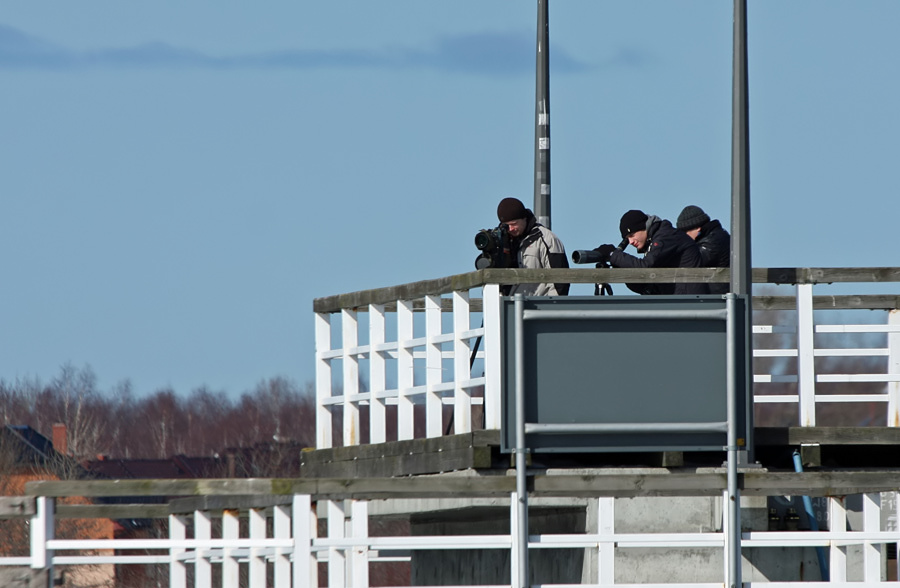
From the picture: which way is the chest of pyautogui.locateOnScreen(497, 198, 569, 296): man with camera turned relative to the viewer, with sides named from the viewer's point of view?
facing the viewer and to the left of the viewer

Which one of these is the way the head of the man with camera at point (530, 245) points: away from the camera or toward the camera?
toward the camera

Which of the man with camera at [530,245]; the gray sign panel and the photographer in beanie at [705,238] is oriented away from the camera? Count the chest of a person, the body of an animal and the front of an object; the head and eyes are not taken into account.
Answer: the gray sign panel

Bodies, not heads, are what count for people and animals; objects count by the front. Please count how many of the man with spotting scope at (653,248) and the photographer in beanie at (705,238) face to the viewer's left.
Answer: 2

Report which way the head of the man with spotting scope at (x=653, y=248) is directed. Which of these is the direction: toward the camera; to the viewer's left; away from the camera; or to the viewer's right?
to the viewer's left

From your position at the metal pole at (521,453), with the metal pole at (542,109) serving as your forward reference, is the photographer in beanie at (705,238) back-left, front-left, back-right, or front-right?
front-right

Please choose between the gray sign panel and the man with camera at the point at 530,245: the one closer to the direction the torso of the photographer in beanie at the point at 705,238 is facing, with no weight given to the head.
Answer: the man with camera

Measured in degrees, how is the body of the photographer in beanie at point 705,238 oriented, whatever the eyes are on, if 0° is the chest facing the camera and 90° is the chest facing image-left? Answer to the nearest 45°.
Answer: approximately 90°

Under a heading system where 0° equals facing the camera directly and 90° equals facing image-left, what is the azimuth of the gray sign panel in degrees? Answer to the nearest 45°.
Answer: approximately 180°

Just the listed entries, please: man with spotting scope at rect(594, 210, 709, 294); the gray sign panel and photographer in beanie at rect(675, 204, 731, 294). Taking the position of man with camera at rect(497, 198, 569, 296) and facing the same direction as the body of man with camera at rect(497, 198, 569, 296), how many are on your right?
0

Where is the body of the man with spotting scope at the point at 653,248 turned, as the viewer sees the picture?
to the viewer's left

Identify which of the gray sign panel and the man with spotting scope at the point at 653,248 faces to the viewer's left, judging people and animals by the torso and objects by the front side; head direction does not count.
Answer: the man with spotting scope

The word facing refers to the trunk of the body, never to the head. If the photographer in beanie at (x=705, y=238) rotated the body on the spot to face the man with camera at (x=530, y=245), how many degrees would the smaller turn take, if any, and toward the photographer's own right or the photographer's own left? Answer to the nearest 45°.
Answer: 0° — they already face them
